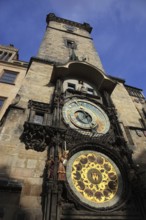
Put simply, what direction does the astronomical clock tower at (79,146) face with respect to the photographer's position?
facing the viewer
